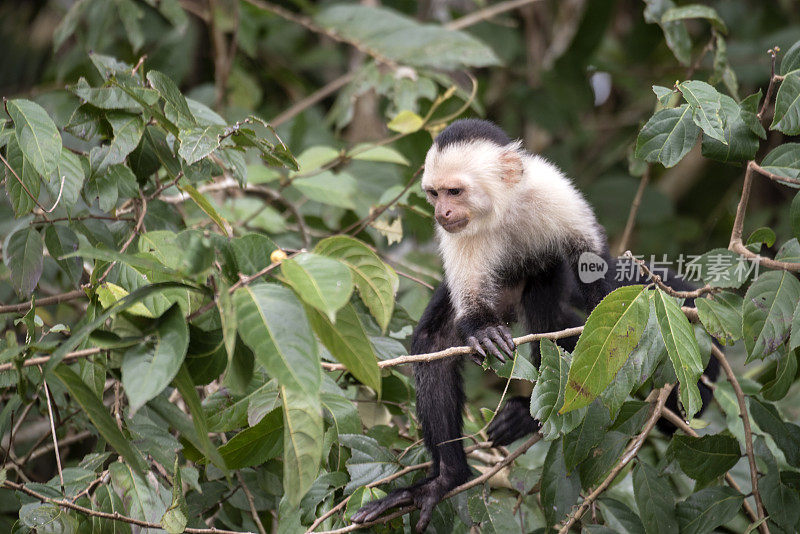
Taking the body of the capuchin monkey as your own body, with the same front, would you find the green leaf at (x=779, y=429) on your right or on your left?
on your left

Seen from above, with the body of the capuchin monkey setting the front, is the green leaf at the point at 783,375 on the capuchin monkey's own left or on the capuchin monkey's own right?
on the capuchin monkey's own left

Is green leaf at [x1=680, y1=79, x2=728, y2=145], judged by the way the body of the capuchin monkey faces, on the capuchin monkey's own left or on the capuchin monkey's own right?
on the capuchin monkey's own left

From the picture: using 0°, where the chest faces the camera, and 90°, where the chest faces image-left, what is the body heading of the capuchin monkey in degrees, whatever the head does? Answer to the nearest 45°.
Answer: approximately 45°

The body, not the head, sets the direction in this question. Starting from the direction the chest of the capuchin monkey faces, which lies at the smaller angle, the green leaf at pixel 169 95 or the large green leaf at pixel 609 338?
the green leaf

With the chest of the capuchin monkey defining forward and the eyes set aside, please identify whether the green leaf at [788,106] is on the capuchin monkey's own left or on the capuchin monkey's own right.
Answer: on the capuchin monkey's own left

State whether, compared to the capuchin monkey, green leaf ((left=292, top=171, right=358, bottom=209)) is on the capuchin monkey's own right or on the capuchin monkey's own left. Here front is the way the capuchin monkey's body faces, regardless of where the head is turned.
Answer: on the capuchin monkey's own right

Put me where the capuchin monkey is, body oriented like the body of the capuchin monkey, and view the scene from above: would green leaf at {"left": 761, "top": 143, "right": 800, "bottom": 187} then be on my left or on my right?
on my left
